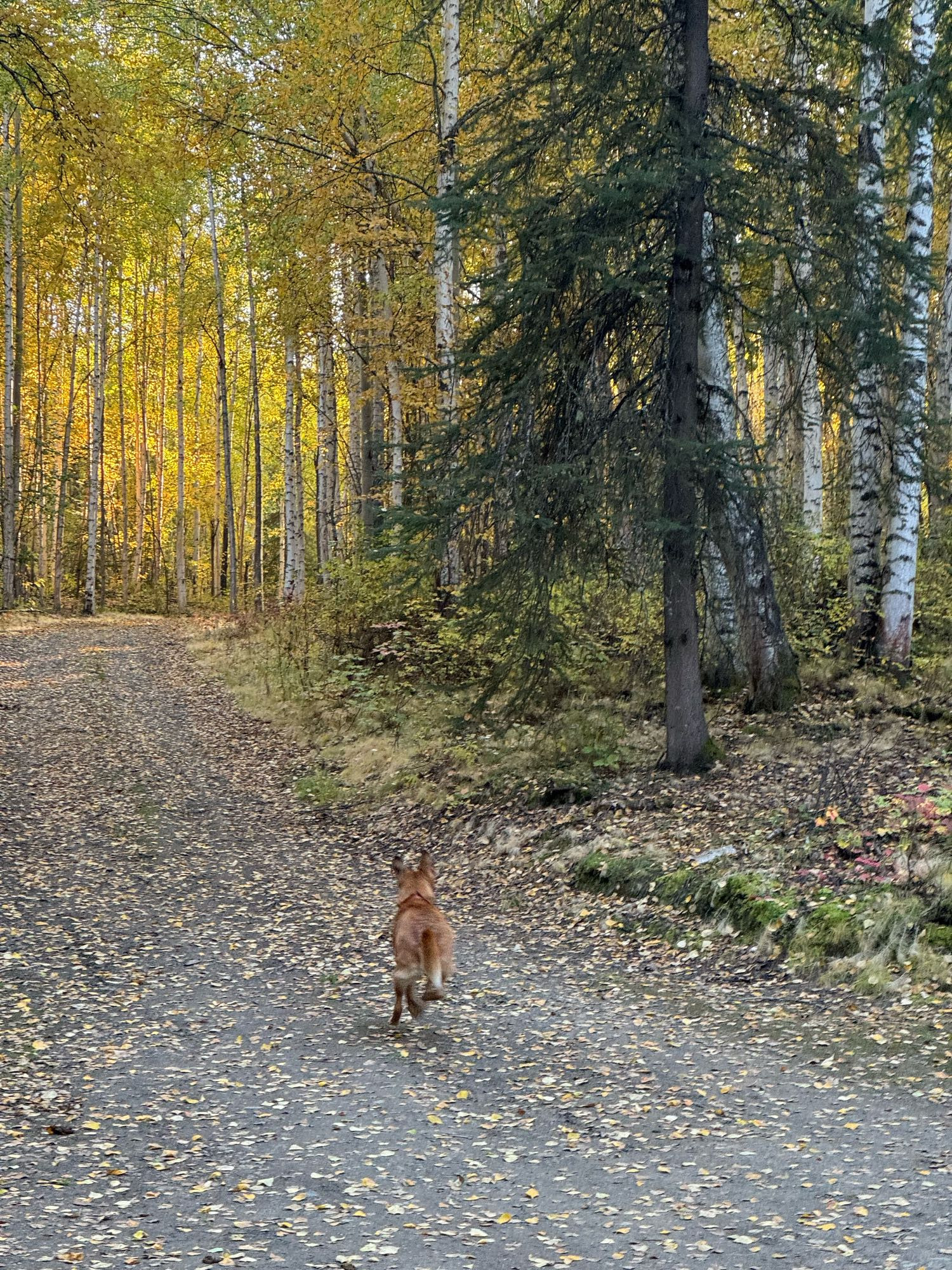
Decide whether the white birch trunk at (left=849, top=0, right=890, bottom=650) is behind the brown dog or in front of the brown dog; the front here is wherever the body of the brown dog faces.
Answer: in front

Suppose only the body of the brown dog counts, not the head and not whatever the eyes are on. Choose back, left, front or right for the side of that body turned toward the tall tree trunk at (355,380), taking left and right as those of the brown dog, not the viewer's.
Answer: front

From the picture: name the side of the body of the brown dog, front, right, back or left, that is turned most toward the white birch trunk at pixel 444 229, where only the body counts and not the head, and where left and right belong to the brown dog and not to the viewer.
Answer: front

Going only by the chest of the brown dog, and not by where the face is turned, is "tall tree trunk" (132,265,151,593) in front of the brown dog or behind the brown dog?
in front

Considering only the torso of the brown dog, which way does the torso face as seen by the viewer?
away from the camera
